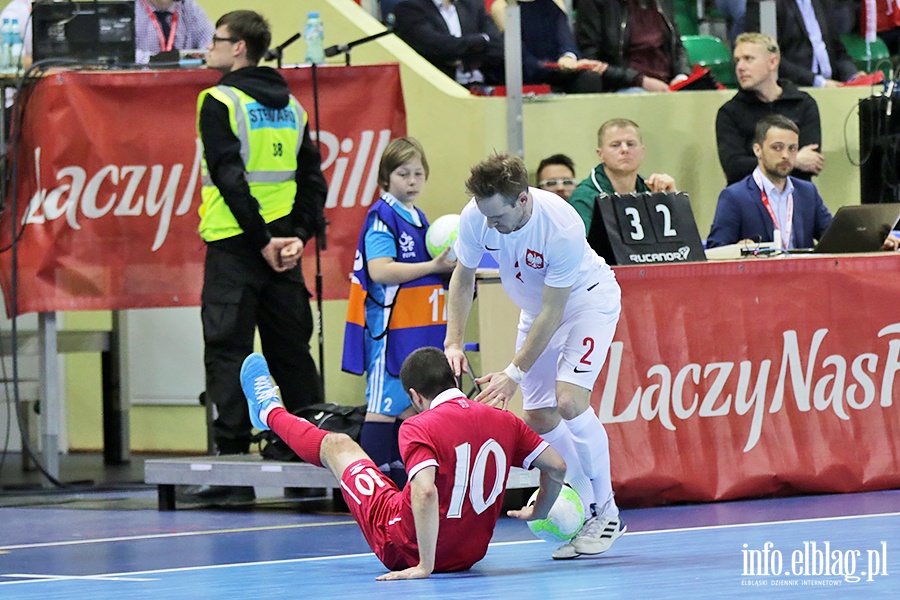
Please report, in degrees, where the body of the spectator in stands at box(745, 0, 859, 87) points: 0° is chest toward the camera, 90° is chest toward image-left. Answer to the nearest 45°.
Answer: approximately 0°

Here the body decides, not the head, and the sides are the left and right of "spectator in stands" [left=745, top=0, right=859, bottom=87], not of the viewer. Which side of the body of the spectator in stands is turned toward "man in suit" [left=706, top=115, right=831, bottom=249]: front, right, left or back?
front

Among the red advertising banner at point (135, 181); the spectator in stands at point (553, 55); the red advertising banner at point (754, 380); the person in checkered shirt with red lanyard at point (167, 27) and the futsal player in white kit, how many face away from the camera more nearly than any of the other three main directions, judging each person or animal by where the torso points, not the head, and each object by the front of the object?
0

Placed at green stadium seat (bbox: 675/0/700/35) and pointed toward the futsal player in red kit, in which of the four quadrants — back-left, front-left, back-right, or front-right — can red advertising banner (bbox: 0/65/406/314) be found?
front-right

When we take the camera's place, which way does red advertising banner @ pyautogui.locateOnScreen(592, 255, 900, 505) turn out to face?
facing the viewer

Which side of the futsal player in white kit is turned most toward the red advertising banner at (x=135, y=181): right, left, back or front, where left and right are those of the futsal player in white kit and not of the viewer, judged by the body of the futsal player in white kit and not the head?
right

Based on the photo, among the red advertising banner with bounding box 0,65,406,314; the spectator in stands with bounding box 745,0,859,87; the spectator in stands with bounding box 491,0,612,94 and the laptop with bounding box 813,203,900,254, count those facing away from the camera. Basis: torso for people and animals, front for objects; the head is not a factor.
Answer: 1

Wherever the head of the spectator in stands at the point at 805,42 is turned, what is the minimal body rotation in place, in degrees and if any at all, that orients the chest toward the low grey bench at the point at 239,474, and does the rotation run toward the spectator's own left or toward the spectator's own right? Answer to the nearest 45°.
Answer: approximately 45° to the spectator's own right

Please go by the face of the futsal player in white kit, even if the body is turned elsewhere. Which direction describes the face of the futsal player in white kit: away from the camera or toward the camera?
toward the camera
